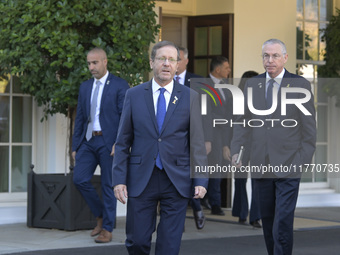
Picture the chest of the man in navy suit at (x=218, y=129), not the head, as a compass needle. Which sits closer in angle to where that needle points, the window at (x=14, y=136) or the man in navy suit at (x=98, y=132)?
the man in navy suit

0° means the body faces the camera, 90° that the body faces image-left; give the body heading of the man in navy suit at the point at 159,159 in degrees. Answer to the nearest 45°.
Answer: approximately 0°

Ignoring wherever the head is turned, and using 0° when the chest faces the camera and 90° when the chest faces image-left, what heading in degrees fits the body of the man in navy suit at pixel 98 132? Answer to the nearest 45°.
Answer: approximately 45°

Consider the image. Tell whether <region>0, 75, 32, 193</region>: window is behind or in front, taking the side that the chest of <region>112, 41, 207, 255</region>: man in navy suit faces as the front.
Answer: behind

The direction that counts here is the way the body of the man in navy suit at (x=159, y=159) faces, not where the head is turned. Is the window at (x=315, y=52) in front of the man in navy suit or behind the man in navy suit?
behind

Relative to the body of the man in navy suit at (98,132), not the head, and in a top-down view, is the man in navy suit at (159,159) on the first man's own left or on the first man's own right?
on the first man's own left

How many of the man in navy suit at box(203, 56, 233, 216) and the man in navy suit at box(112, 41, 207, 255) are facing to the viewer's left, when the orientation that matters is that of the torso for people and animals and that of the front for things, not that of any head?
0
